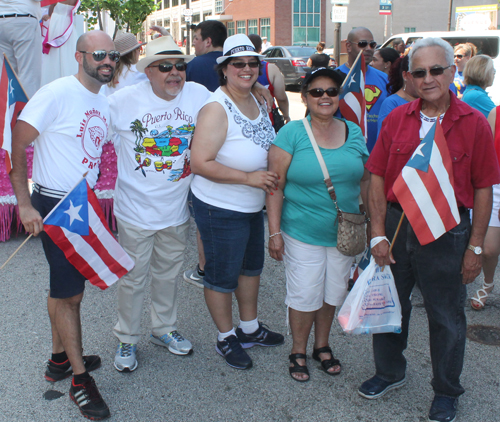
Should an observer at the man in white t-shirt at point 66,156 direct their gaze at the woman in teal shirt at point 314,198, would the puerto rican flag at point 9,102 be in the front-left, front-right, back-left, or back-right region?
back-left

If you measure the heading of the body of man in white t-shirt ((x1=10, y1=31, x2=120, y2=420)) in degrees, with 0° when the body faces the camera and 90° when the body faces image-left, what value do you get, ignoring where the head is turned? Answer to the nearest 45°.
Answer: approximately 315°

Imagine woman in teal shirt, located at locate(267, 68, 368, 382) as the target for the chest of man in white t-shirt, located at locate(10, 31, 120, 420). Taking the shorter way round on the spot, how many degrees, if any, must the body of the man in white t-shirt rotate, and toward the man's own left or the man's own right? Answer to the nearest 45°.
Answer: approximately 45° to the man's own left

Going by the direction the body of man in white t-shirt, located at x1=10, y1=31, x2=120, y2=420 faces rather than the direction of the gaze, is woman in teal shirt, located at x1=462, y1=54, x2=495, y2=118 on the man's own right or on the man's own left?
on the man's own left
